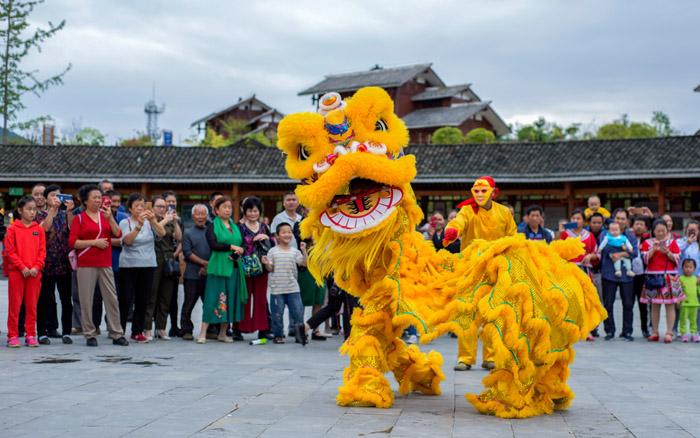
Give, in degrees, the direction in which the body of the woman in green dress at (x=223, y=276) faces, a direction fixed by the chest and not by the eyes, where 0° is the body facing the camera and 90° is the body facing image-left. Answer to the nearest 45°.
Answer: approximately 315°

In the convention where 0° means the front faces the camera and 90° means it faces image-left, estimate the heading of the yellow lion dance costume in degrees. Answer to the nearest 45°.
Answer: approximately 45°

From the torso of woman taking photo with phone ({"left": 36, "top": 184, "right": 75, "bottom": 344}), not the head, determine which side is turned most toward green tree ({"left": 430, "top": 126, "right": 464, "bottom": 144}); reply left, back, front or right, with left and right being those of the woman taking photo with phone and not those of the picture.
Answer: left

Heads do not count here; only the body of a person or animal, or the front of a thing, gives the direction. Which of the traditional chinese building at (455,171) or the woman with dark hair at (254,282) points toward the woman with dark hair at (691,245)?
the traditional chinese building

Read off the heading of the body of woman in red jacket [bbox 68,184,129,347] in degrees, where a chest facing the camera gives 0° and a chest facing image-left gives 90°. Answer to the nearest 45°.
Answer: approximately 315°

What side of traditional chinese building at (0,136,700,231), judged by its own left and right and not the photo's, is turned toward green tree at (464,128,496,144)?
back

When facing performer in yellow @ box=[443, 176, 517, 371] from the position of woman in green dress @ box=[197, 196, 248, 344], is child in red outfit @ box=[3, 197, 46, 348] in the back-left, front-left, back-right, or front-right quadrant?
back-right

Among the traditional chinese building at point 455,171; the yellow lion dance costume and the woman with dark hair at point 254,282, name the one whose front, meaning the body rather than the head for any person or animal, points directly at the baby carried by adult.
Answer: the traditional chinese building

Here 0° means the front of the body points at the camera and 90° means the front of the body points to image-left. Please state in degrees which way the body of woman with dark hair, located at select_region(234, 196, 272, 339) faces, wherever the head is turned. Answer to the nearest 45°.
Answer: approximately 0°

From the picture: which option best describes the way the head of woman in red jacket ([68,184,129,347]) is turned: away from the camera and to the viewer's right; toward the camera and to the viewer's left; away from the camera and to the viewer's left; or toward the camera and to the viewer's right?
toward the camera and to the viewer's right
